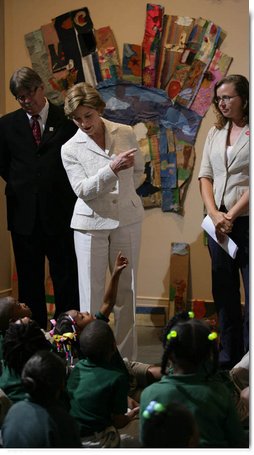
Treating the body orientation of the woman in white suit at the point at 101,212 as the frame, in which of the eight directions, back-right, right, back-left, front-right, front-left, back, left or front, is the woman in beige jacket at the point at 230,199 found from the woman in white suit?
left

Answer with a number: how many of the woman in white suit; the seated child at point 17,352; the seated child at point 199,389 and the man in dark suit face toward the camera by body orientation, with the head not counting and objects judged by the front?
2

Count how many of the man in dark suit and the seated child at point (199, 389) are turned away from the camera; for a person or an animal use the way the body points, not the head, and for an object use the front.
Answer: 1

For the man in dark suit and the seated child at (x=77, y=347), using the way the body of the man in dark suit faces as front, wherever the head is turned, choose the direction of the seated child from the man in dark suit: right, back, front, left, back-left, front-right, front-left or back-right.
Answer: front

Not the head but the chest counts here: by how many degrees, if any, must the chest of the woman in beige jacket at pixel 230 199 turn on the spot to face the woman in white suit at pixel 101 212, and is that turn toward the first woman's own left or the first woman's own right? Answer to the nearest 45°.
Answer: approximately 45° to the first woman's own right

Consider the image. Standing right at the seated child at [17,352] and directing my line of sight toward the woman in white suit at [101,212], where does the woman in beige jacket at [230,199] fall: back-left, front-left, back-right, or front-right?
front-right

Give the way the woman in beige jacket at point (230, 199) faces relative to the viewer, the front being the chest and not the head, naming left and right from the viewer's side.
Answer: facing the viewer and to the left of the viewer

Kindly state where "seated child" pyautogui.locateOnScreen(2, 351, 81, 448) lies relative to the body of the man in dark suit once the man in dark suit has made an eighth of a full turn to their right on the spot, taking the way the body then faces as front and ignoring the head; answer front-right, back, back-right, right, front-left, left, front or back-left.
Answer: front-left

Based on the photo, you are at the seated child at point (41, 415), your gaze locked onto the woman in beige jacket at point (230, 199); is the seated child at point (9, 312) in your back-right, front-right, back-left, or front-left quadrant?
front-left

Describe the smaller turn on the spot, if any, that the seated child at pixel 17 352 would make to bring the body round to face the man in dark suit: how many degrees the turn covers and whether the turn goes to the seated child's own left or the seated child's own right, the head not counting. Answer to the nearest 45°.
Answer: approximately 45° to the seated child's own left

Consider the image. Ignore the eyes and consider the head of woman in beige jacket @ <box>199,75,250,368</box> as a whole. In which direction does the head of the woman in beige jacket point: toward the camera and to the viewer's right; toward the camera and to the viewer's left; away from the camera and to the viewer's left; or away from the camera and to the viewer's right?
toward the camera and to the viewer's left

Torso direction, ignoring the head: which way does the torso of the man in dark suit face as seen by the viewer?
toward the camera

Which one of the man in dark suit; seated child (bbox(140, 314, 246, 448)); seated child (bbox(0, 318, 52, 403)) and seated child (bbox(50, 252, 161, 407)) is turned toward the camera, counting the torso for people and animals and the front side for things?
the man in dark suit

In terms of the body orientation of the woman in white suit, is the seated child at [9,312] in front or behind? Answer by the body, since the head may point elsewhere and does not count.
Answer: in front

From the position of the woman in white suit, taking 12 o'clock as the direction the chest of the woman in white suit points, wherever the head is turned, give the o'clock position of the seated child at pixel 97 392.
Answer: The seated child is roughly at 12 o'clock from the woman in white suit.
